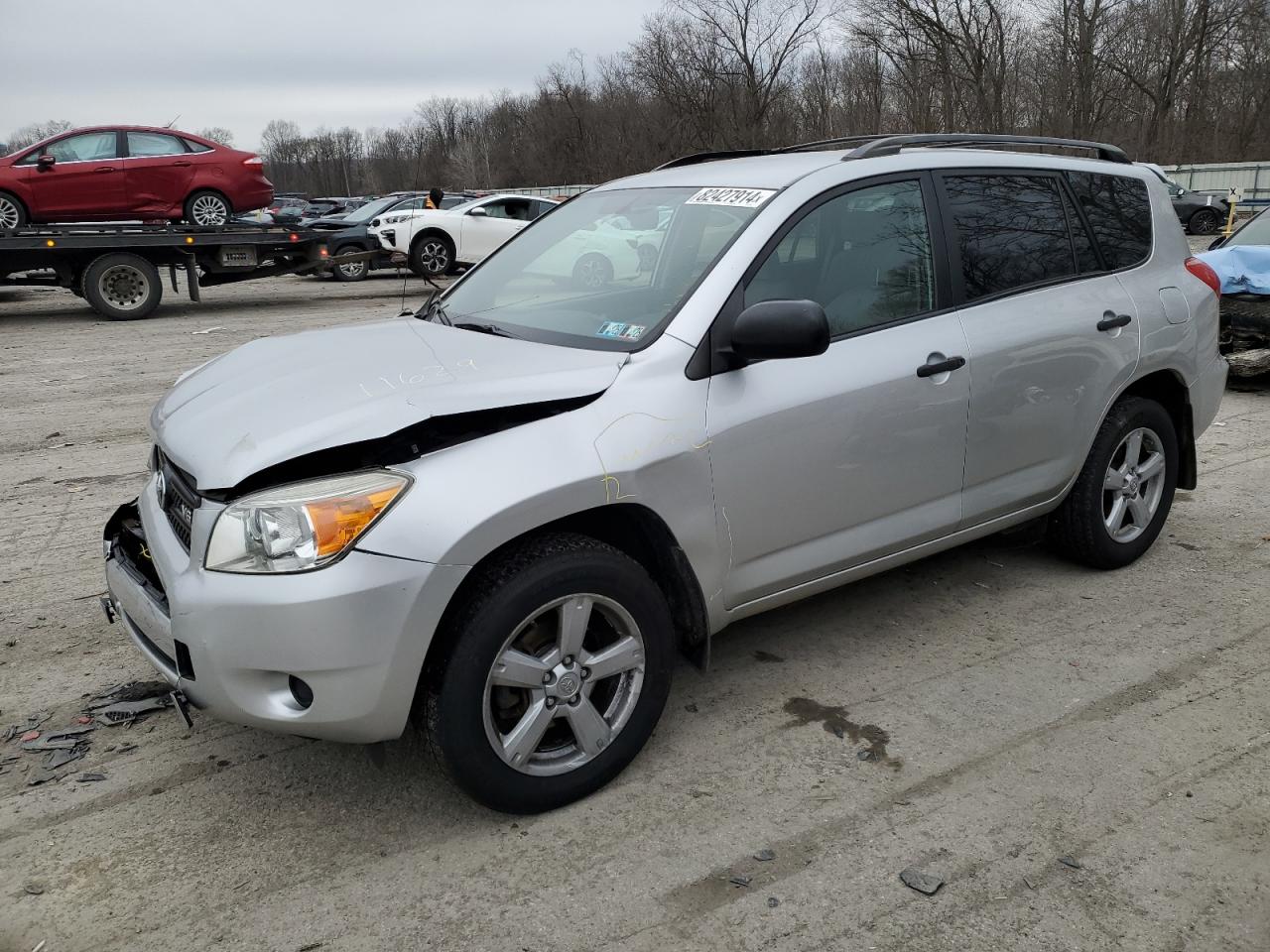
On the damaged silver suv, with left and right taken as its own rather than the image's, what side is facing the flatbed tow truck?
right

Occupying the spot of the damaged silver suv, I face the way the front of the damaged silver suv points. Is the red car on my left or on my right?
on my right

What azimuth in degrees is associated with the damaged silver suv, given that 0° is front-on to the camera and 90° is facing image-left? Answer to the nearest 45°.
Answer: approximately 45°

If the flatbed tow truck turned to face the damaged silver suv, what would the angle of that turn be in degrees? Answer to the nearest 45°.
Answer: approximately 90° to its left

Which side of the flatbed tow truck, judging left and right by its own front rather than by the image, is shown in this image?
left

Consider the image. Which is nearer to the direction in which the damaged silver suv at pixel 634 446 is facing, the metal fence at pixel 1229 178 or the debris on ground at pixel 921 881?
the debris on ground

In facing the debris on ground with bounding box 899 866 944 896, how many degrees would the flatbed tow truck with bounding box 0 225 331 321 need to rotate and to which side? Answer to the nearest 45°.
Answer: approximately 90° to its left

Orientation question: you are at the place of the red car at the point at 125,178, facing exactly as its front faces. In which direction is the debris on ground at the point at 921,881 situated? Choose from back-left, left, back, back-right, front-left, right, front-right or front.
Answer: left

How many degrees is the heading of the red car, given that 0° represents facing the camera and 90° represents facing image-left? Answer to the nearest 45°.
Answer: approximately 90°

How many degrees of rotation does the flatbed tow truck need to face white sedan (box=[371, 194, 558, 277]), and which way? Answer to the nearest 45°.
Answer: approximately 135° to its right
